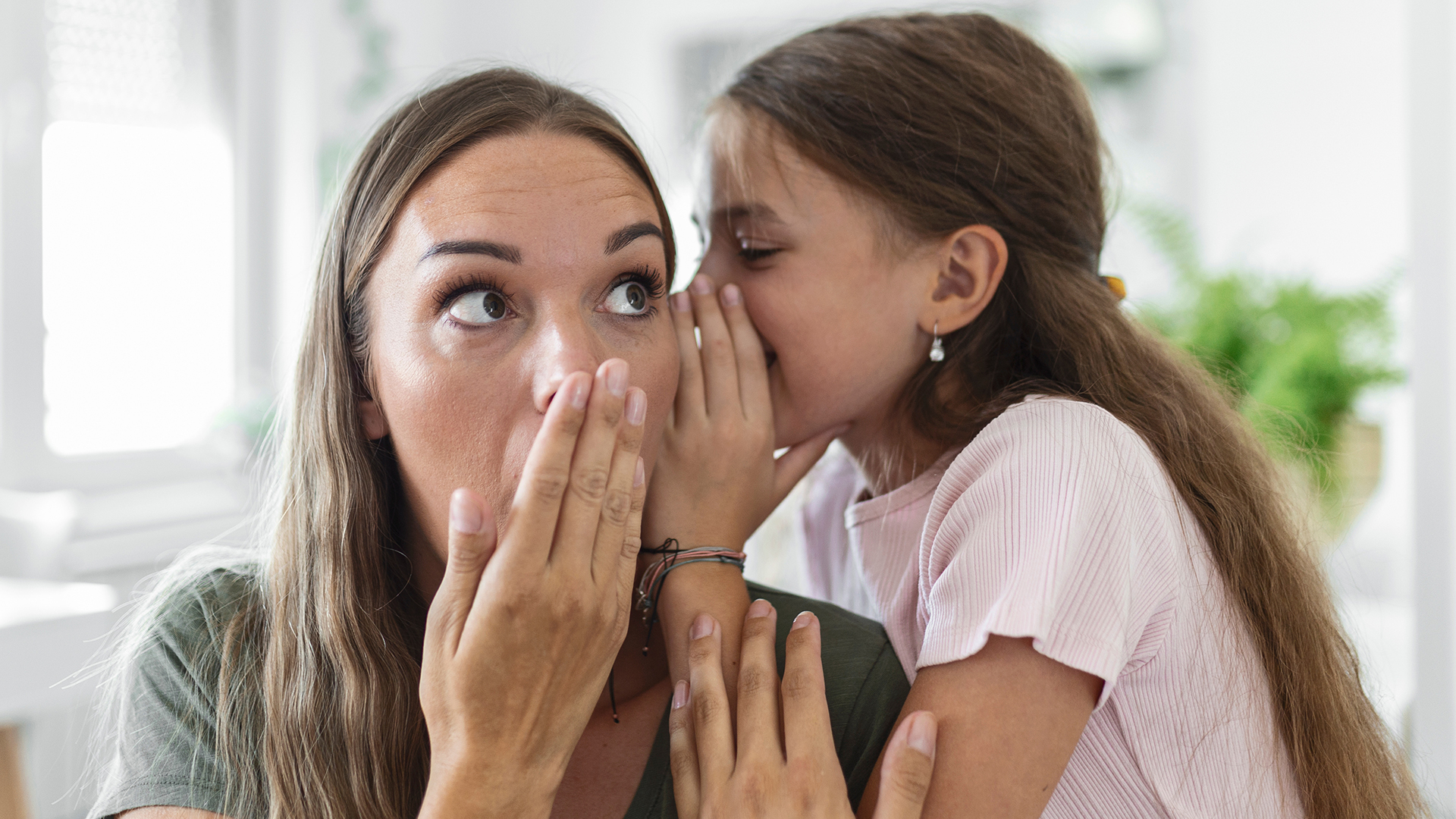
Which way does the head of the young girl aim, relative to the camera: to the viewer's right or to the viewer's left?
to the viewer's left

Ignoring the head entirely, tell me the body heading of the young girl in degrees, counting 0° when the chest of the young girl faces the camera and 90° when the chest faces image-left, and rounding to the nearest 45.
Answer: approximately 90°

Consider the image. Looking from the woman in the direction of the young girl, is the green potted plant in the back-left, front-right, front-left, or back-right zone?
front-left
